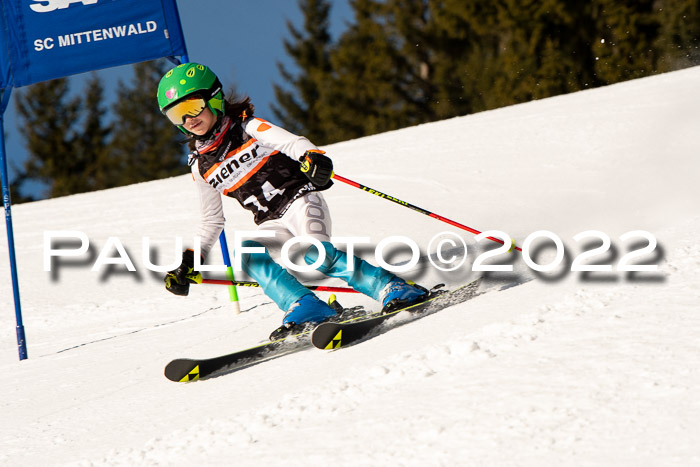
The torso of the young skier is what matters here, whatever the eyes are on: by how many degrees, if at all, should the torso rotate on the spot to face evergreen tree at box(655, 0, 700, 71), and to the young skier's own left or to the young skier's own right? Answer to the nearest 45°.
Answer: approximately 180°

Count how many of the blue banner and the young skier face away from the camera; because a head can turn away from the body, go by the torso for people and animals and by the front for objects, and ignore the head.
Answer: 0

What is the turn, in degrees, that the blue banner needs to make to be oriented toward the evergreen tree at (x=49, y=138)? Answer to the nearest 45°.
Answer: approximately 180°

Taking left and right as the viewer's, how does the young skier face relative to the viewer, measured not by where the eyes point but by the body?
facing the viewer and to the left of the viewer

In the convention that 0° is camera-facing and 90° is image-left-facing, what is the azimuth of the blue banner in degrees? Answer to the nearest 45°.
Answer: approximately 0°

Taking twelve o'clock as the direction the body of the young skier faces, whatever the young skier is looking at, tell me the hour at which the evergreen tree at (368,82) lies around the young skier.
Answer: The evergreen tree is roughly at 5 o'clock from the young skier.

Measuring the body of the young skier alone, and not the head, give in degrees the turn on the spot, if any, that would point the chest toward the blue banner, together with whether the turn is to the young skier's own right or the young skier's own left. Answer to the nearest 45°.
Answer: approximately 90° to the young skier's own right
